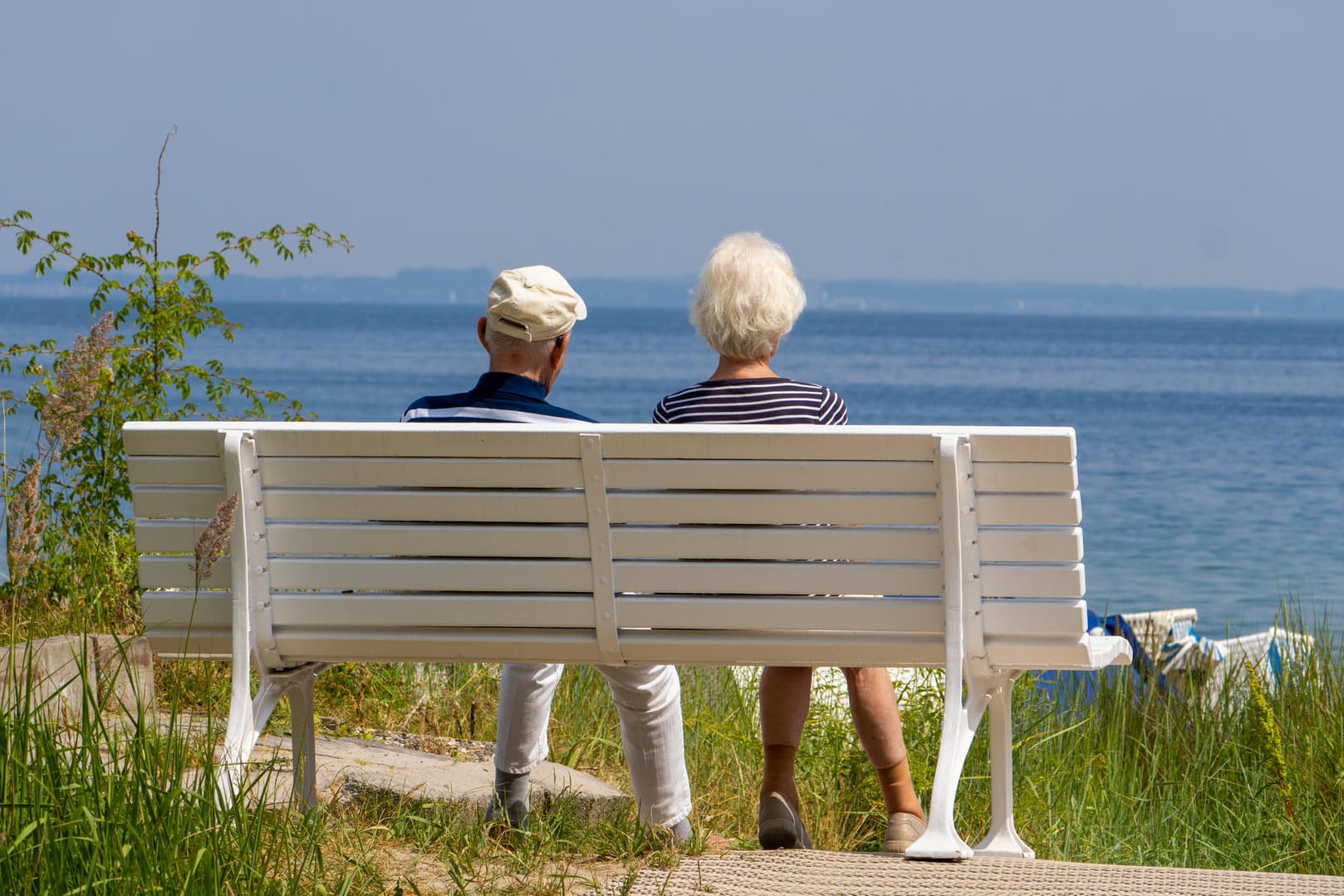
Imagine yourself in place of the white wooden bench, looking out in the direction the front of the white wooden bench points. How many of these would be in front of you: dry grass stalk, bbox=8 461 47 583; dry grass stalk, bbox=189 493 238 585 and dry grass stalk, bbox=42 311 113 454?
0

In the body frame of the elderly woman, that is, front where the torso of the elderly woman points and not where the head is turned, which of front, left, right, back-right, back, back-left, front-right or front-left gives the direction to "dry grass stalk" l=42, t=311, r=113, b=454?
back-left

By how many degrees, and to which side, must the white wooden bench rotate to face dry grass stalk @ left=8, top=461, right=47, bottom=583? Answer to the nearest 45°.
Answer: approximately 135° to its left

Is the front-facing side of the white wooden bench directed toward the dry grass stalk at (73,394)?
no

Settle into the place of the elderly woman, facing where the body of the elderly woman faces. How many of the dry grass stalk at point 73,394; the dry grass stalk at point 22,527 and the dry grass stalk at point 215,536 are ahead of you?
0

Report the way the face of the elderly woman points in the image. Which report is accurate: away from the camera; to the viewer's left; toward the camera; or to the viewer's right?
away from the camera

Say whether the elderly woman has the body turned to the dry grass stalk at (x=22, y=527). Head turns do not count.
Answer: no

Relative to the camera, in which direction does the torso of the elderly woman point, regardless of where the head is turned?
away from the camera

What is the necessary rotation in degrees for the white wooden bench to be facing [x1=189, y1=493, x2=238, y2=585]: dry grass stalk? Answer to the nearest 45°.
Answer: approximately 135° to its left

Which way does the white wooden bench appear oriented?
away from the camera
